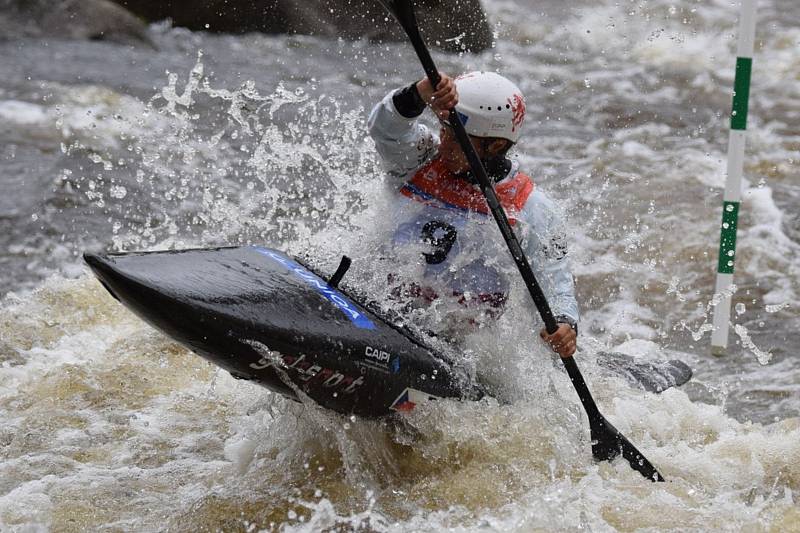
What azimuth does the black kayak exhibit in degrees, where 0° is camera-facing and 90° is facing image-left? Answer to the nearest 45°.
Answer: approximately 45°

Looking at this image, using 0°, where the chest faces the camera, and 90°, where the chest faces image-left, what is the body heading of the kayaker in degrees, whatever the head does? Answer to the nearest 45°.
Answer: approximately 45°
